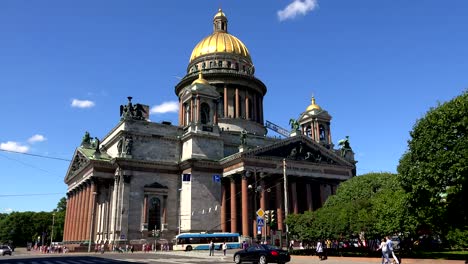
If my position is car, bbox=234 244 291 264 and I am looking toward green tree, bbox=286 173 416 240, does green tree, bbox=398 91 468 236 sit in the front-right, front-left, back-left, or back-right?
front-right

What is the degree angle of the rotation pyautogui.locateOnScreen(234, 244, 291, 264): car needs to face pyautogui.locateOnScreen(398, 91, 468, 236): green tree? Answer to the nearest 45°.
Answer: approximately 135° to its right

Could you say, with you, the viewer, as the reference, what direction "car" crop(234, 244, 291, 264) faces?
facing away from the viewer and to the left of the viewer

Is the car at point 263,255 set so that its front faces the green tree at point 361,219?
no
